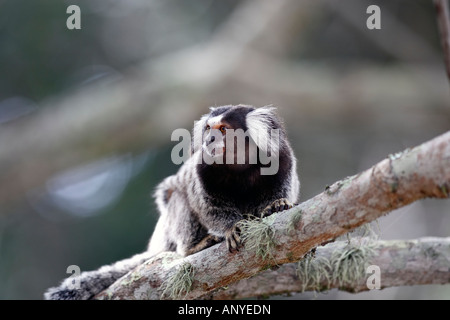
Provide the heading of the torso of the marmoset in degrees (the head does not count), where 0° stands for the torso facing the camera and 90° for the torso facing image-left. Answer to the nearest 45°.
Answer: approximately 315°
